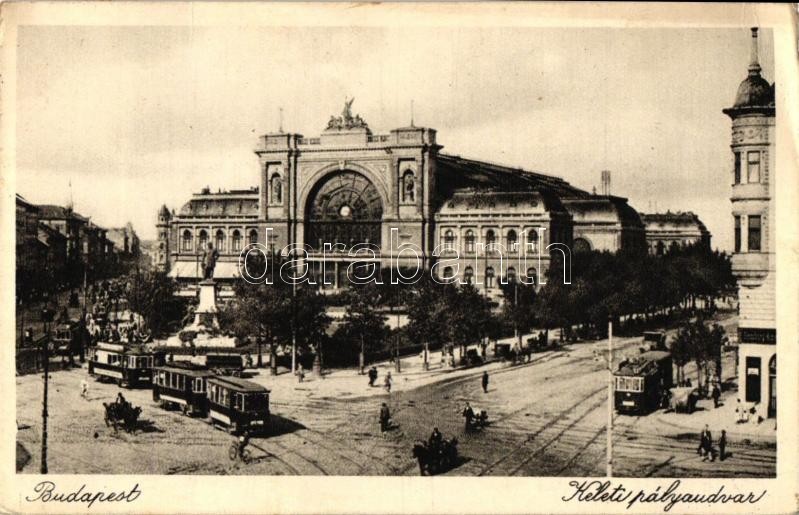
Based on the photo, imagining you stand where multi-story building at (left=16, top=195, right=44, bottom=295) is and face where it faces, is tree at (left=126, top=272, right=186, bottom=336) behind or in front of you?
in front

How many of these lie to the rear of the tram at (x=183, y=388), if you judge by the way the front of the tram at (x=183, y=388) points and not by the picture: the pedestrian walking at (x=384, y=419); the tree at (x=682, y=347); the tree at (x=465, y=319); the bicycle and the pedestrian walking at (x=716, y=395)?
0

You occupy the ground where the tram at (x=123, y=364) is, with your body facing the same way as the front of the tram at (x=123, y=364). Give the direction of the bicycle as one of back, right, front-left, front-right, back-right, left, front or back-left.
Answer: front

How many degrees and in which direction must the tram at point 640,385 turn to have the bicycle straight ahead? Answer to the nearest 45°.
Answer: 0° — it already faces it

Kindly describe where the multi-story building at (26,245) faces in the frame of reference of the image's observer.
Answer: facing to the right of the viewer

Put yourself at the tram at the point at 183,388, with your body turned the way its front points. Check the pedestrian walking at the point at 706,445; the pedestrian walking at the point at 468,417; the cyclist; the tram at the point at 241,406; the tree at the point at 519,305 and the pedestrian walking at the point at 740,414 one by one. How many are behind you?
0

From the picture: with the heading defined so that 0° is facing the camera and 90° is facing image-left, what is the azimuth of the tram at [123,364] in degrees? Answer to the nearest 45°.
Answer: approximately 315°

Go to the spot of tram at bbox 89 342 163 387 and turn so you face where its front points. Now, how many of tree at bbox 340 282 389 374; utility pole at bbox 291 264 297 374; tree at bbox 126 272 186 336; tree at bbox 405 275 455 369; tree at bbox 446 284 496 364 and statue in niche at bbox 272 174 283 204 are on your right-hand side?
0

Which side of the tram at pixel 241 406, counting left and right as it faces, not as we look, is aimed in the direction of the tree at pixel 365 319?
left

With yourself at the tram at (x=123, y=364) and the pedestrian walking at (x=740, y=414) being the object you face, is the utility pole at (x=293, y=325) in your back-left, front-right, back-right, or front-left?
front-left

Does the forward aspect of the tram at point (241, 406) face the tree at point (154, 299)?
no

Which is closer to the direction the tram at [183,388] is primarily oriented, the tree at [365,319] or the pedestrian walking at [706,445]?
the pedestrian walking

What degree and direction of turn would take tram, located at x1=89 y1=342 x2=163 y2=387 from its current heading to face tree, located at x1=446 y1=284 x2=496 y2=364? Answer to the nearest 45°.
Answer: approximately 45° to its left

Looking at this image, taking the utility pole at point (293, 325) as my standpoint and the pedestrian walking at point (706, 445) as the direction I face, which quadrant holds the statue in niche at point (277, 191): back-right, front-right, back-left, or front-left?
back-left
